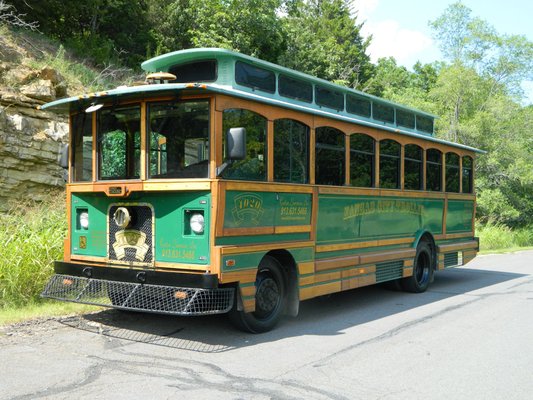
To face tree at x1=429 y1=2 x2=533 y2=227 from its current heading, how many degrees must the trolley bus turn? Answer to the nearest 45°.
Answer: approximately 180°

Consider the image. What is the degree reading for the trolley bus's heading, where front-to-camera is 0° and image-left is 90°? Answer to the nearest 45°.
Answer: approximately 45°

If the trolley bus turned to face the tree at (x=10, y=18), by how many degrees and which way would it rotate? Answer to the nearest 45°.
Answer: approximately 90° to its right

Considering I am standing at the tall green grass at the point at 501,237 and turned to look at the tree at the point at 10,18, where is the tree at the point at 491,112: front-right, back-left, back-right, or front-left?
back-right

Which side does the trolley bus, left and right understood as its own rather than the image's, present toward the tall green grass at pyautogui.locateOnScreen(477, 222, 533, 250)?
back

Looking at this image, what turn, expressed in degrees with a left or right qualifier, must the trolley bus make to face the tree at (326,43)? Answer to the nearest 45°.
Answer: approximately 135° to its right
